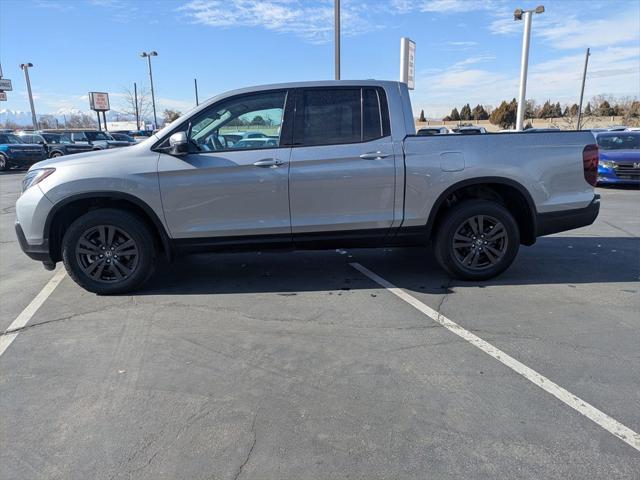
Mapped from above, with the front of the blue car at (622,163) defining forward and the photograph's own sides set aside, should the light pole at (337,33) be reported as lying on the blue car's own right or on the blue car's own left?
on the blue car's own right

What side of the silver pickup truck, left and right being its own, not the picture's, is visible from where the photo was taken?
left

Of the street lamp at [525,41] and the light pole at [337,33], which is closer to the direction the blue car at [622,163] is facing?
the light pole

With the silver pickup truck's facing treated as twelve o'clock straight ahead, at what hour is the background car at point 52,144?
The background car is roughly at 2 o'clock from the silver pickup truck.

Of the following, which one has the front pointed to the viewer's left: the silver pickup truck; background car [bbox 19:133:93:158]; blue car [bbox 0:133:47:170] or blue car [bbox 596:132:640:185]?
the silver pickup truck

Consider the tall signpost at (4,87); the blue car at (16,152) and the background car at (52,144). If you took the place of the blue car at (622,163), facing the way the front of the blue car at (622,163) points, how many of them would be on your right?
3

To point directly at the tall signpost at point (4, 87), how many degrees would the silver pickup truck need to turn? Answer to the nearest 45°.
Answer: approximately 45° to its right

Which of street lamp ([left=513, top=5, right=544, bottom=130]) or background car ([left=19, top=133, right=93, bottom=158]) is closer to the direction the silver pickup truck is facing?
the background car

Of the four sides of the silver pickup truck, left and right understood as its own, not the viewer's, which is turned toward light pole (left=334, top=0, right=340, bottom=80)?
right
